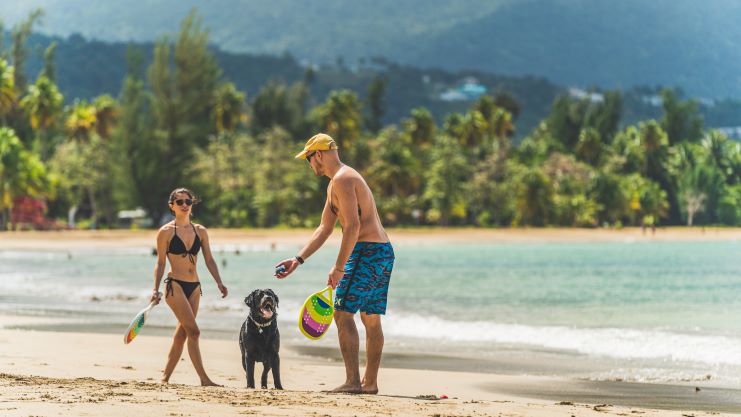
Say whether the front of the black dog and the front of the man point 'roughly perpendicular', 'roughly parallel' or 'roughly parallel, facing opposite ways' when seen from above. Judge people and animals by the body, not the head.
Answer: roughly perpendicular

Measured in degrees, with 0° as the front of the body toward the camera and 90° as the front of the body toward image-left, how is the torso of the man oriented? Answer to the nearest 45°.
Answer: approximately 90°

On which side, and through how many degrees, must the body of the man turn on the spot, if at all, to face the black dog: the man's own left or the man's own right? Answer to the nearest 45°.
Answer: approximately 45° to the man's own right

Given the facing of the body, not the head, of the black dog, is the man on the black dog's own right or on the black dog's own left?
on the black dog's own left

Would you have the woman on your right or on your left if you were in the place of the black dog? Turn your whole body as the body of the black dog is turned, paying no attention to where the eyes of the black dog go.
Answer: on your right

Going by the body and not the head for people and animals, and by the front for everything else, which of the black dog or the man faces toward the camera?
the black dog

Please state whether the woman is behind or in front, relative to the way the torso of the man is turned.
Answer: in front

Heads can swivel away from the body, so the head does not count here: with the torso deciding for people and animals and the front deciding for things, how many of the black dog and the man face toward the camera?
1

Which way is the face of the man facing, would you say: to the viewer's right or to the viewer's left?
to the viewer's left

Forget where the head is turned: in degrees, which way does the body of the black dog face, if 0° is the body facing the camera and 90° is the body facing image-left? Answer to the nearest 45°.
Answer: approximately 0°
